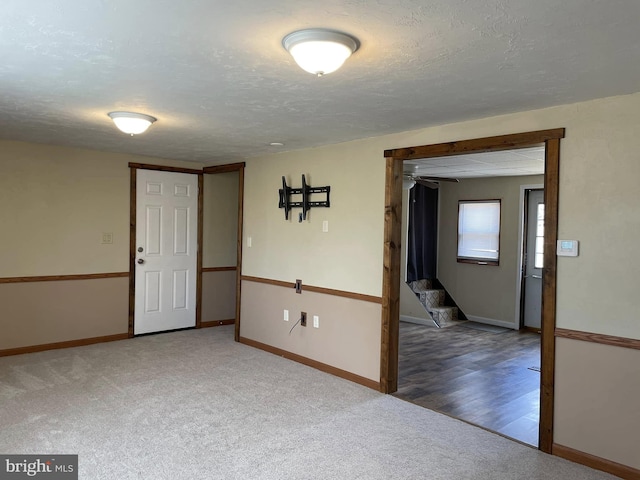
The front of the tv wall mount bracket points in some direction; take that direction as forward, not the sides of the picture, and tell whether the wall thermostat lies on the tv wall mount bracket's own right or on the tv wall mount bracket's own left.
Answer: on the tv wall mount bracket's own left

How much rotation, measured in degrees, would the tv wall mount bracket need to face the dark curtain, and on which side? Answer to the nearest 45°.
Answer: approximately 180°

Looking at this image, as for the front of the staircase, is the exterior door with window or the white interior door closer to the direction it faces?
the exterior door with window

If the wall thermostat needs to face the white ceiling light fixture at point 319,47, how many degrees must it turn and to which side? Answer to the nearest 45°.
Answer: approximately 45° to its right

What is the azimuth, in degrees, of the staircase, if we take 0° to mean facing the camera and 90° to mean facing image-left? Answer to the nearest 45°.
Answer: approximately 315°

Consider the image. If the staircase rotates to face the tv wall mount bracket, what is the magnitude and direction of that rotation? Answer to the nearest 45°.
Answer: approximately 90° to its right

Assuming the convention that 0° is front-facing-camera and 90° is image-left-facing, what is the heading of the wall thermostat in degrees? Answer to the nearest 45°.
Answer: approximately 0°

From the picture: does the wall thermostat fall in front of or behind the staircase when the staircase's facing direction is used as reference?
in front

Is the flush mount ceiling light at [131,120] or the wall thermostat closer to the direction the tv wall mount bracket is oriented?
the flush mount ceiling light

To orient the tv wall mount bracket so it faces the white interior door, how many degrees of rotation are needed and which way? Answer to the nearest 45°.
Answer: approximately 90° to its right

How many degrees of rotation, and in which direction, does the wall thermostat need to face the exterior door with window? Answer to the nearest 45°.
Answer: approximately 180°

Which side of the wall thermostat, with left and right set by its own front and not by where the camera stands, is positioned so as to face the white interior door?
right

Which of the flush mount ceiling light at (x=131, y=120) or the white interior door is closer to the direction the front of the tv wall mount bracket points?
the flush mount ceiling light

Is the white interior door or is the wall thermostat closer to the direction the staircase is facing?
the wall thermostat

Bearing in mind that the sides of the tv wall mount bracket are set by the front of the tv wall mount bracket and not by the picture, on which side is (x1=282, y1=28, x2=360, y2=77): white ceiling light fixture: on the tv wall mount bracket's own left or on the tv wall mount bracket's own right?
on the tv wall mount bracket's own left
